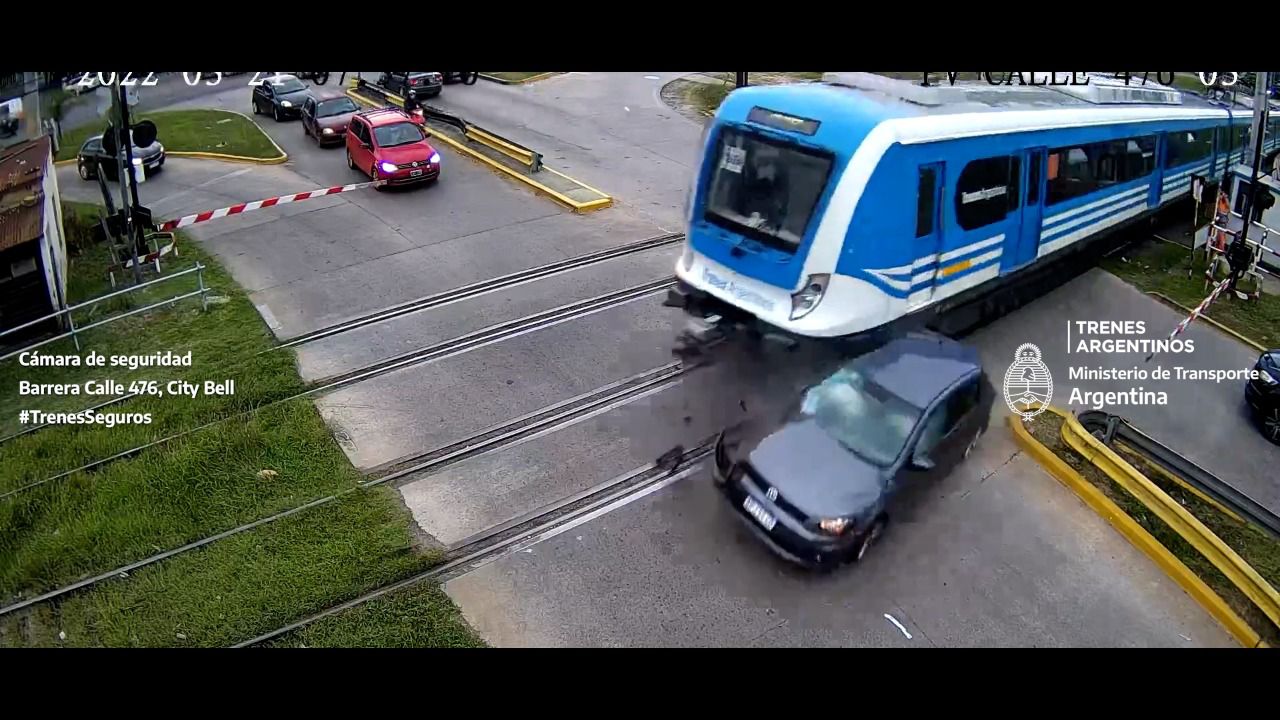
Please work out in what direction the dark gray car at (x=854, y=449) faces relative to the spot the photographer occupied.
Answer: facing the viewer and to the left of the viewer

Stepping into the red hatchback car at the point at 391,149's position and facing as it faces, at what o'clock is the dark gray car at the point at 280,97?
The dark gray car is roughly at 7 o'clock from the red hatchback car.

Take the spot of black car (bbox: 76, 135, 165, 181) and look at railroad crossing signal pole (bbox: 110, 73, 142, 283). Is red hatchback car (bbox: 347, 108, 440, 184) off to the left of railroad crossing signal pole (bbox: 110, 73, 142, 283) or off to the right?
left

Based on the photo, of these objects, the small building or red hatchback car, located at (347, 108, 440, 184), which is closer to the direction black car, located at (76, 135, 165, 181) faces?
the red hatchback car

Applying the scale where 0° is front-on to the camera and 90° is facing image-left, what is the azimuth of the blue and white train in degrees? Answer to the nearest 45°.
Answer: approximately 45°

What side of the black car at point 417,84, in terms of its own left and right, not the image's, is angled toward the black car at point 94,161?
left

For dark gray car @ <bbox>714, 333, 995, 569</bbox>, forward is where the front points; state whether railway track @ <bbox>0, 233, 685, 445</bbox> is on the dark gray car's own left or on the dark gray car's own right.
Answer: on the dark gray car's own right

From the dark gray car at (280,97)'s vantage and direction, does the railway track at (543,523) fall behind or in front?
in front

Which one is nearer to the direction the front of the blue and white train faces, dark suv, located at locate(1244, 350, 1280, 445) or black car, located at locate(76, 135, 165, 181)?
the black car

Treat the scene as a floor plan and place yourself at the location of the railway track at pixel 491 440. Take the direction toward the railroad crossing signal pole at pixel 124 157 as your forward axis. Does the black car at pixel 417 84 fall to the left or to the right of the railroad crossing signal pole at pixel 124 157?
right
